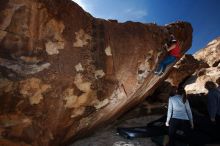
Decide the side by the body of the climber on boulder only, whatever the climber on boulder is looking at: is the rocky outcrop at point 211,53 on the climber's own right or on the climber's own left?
on the climber's own right

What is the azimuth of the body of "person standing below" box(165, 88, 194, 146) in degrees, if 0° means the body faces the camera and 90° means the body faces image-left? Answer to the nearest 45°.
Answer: approximately 180°

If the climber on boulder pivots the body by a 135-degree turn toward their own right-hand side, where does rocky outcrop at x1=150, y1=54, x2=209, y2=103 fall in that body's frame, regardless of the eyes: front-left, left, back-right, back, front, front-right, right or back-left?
front-left

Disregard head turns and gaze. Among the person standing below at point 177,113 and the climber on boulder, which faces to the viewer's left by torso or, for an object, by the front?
the climber on boulder

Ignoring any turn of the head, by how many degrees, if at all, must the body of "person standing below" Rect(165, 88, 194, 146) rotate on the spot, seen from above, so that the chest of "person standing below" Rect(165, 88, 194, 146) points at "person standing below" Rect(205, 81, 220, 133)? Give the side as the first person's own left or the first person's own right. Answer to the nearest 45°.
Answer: approximately 45° to the first person's own right

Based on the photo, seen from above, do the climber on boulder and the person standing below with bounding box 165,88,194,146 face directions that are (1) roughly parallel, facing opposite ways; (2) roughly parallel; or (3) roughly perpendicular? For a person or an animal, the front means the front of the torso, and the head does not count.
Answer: roughly perpendicular

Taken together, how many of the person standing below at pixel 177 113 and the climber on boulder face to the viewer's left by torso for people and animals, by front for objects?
1

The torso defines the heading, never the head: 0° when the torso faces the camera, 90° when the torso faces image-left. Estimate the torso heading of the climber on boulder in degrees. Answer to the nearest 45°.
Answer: approximately 90°
